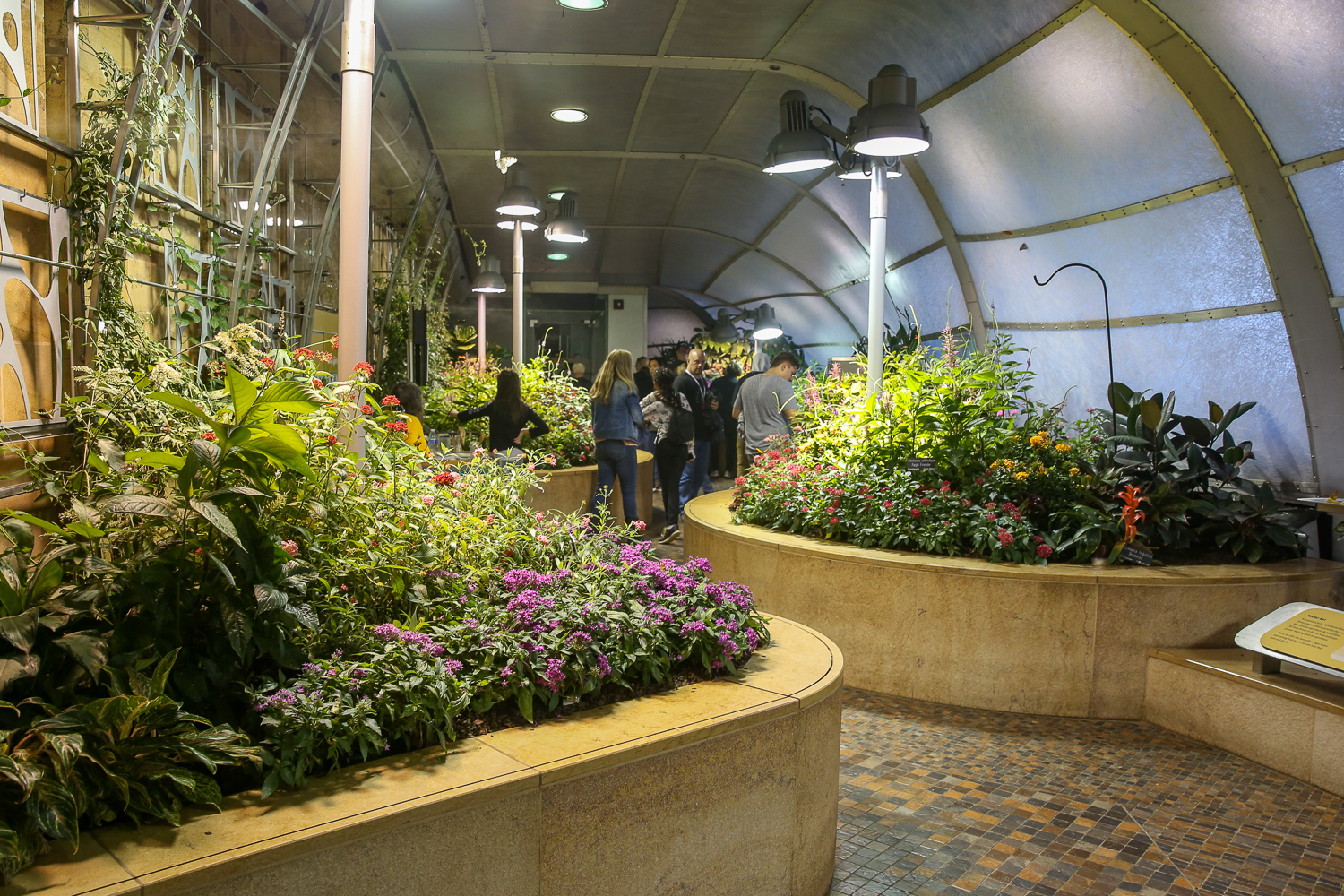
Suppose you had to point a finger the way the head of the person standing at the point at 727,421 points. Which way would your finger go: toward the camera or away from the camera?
away from the camera

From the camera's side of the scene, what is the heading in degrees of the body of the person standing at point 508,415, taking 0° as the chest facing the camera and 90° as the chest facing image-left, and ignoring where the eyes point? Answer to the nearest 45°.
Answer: approximately 180°

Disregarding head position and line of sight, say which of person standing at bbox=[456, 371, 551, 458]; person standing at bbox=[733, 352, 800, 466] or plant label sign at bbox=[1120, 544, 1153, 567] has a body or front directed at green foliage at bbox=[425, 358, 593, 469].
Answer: person standing at bbox=[456, 371, 551, 458]

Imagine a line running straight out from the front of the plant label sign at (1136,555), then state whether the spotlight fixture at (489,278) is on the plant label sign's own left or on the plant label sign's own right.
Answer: on the plant label sign's own right

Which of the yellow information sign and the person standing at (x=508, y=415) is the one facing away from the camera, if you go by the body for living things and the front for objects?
the person standing

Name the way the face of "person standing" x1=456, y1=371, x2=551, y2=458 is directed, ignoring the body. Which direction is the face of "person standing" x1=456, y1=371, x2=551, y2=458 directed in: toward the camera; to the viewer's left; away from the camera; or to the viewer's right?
away from the camera

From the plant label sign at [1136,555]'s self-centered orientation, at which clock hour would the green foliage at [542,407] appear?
The green foliage is roughly at 4 o'clock from the plant label sign.

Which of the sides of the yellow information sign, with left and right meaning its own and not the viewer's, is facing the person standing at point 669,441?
right

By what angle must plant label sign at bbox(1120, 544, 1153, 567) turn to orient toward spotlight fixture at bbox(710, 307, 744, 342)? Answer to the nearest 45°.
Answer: approximately 135° to its right

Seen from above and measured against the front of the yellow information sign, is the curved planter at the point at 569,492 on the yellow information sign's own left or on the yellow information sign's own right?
on the yellow information sign's own right

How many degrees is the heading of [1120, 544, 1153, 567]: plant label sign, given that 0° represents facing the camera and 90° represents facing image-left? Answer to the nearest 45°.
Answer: approximately 0°

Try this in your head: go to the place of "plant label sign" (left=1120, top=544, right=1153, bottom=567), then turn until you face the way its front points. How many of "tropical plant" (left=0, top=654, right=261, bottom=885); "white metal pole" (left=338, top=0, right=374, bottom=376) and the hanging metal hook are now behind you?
1

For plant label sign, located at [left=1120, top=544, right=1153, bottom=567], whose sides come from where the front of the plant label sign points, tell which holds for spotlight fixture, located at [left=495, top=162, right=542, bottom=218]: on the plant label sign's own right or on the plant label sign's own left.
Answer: on the plant label sign's own right

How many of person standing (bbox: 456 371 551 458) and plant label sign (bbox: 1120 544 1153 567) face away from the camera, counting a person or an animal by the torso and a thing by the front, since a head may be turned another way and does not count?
1
